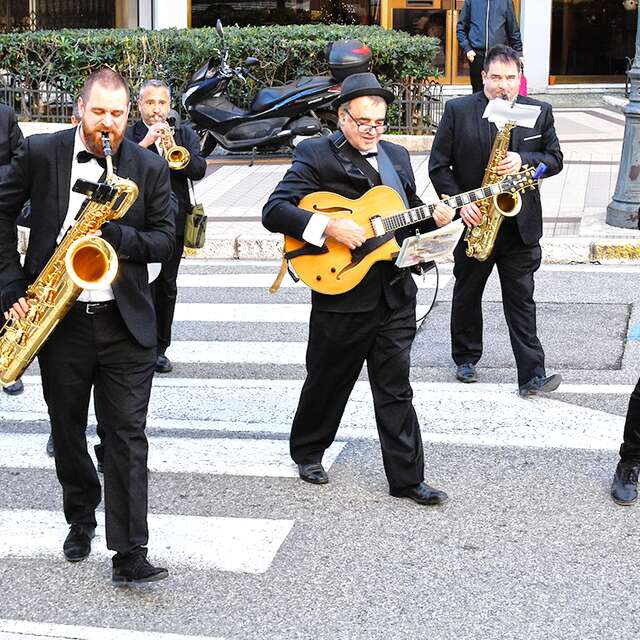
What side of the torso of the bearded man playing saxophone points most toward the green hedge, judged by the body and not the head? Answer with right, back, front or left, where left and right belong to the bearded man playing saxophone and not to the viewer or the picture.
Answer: back

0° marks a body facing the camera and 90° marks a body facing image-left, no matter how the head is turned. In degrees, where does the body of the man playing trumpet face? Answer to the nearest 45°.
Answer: approximately 0°

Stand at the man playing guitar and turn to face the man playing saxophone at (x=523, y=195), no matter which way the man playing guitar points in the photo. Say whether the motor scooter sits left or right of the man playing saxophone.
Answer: left

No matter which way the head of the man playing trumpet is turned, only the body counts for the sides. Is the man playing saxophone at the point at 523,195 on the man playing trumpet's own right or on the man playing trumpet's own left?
on the man playing trumpet's own left

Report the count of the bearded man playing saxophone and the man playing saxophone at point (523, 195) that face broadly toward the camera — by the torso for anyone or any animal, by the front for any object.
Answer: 2

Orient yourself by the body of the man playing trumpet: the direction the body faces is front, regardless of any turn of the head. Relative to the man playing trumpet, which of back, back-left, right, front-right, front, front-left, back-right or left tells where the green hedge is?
back

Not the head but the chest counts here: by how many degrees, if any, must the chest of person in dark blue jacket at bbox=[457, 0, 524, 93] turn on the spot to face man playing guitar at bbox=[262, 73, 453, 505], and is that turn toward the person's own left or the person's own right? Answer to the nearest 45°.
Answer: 0° — they already face them

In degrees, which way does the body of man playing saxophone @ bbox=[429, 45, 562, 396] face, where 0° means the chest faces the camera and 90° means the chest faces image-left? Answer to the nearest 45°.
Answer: approximately 0°

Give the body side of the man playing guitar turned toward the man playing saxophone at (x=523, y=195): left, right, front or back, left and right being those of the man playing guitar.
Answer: left

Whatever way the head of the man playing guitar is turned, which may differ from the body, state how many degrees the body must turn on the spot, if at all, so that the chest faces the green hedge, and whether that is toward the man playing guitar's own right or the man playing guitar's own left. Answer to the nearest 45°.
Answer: approximately 135° to the man playing guitar's own left
